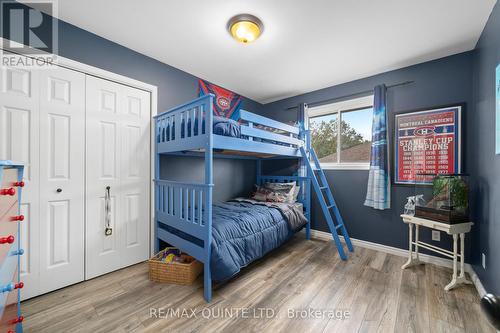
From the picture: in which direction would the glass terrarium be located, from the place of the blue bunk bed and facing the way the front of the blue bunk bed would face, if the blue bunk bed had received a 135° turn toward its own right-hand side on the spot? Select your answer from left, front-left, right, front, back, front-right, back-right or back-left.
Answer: back

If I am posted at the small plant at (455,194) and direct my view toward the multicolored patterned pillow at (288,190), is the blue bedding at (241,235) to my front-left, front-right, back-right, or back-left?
front-left

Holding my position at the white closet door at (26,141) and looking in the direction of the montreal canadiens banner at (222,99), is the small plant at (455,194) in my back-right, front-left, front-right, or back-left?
front-right

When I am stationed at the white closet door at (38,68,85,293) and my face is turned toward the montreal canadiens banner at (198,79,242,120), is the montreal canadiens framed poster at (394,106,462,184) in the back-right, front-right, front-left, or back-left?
front-right
